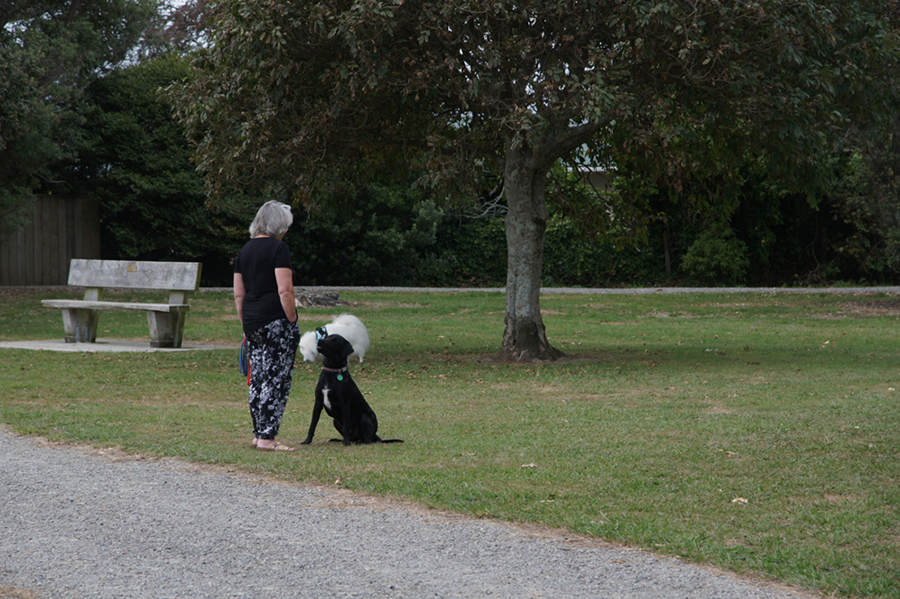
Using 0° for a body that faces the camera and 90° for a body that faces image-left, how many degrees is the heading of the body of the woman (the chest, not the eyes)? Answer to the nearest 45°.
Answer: approximately 225°

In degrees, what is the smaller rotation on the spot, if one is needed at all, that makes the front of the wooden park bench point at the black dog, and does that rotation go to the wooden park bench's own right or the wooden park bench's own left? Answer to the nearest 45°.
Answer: approximately 45° to the wooden park bench's own left

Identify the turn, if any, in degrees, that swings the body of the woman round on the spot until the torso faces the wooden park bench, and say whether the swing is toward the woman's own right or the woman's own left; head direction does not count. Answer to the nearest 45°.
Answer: approximately 45° to the woman's own left

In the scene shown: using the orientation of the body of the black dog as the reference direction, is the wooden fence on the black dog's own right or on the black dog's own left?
on the black dog's own right

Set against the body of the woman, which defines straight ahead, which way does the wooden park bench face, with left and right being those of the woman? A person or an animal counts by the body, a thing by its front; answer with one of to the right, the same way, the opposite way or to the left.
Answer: the opposite way

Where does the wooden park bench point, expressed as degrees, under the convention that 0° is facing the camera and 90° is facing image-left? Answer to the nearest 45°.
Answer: approximately 45°

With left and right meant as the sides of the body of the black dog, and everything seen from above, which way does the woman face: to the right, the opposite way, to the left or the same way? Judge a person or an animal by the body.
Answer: the opposite way

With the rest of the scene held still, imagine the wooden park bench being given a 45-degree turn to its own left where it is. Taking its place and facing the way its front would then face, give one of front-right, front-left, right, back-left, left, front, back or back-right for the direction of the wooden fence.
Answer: back

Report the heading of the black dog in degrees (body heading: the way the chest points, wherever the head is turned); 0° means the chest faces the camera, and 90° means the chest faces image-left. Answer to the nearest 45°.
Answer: approximately 45°

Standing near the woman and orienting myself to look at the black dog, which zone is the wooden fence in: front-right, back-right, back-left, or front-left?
back-left

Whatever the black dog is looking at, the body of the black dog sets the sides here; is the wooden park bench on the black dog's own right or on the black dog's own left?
on the black dog's own right
